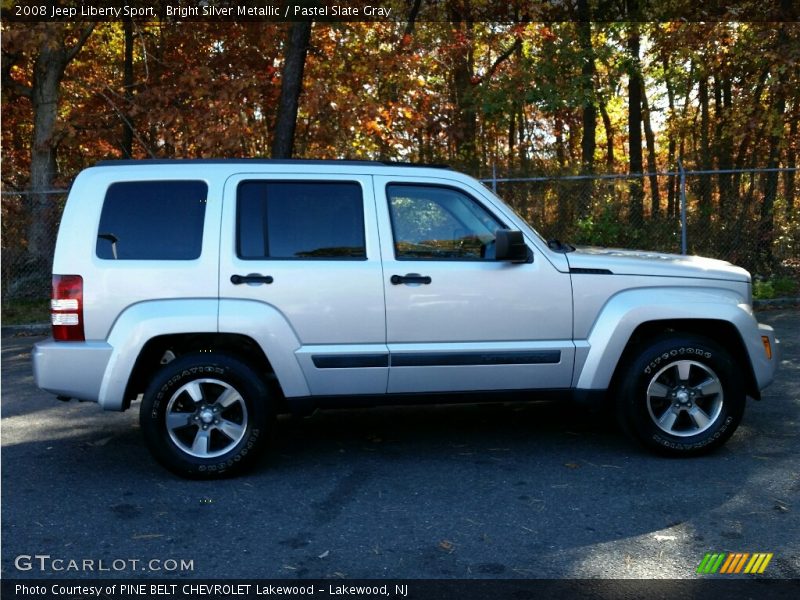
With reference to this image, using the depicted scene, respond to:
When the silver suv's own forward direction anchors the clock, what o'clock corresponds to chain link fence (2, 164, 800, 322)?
The chain link fence is roughly at 10 o'clock from the silver suv.

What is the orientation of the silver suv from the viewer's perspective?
to the viewer's right
